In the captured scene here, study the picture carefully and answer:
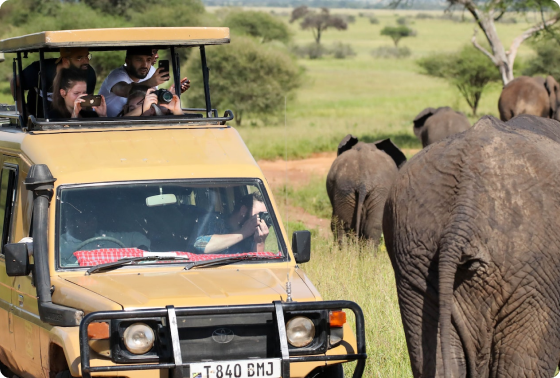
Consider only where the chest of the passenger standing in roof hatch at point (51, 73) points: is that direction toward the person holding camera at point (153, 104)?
yes

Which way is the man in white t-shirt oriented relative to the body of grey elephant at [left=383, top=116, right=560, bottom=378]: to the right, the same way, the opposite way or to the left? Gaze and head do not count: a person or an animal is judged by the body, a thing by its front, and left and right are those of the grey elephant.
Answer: to the right

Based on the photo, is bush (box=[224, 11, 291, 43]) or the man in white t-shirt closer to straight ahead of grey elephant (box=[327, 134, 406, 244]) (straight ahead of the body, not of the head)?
the bush

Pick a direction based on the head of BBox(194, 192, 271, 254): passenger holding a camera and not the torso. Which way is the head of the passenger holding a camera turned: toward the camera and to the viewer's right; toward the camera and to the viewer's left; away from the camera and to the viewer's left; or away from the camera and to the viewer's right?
toward the camera and to the viewer's right

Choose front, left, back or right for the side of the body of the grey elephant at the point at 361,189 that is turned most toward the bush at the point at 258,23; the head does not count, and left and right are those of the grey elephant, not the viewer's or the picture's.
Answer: front

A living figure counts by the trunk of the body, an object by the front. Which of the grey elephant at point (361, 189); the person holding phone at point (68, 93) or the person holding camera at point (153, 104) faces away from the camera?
the grey elephant

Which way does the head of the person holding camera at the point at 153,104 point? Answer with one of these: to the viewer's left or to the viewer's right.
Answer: to the viewer's right

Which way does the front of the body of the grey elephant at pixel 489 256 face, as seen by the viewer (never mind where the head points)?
away from the camera

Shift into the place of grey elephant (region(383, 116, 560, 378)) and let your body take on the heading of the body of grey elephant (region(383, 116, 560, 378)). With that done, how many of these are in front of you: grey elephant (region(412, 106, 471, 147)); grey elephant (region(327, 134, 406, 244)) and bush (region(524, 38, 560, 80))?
3

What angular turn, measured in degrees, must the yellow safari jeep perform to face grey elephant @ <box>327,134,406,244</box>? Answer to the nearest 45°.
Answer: approximately 90° to its left

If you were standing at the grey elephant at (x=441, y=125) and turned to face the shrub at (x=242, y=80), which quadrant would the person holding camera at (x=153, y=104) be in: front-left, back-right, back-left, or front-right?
back-left

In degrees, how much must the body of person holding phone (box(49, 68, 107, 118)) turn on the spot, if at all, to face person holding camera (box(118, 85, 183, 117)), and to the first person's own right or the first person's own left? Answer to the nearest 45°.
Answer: approximately 45° to the first person's own left

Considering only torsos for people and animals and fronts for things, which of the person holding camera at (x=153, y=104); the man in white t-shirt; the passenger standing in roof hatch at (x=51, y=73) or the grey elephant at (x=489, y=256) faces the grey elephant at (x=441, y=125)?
the grey elephant at (x=489, y=256)

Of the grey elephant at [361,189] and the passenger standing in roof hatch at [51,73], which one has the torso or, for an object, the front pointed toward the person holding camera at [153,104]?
the passenger standing in roof hatch
